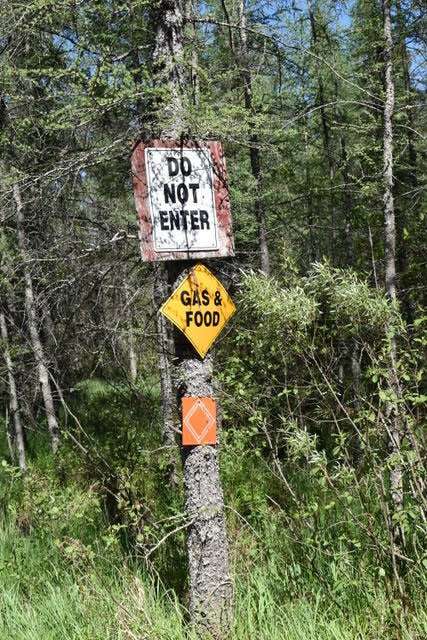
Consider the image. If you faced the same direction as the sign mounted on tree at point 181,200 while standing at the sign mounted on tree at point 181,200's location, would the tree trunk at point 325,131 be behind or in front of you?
behind

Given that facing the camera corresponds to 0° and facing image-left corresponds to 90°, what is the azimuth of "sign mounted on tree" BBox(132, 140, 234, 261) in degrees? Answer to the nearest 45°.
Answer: approximately 0°
